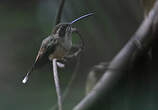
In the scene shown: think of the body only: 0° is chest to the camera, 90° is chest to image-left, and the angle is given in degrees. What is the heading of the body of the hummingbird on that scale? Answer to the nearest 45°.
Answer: approximately 270°
